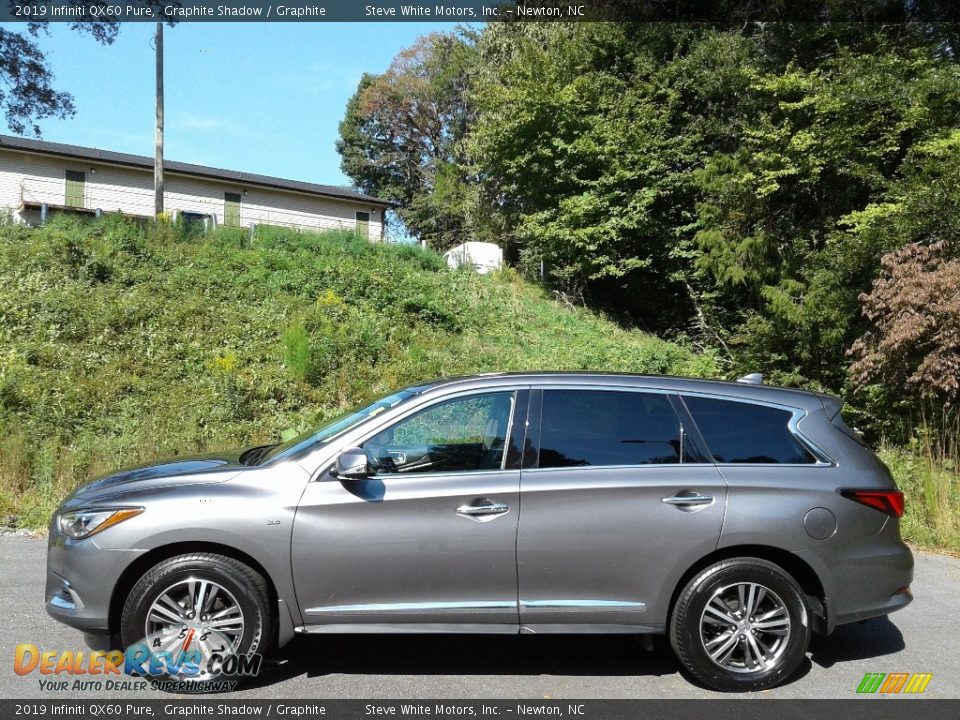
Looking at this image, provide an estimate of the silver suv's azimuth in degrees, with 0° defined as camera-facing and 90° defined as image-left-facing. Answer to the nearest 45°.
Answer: approximately 90°

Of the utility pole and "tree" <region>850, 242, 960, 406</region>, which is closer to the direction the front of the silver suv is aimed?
the utility pole

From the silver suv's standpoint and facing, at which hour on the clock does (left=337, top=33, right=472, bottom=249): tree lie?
The tree is roughly at 3 o'clock from the silver suv.

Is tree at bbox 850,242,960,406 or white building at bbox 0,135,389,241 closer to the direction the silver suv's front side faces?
the white building

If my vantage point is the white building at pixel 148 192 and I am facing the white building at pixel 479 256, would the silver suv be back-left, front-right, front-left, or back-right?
front-right

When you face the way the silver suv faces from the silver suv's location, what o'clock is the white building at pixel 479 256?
The white building is roughly at 3 o'clock from the silver suv.

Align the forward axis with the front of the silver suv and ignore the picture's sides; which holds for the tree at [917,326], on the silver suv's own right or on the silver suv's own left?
on the silver suv's own right
